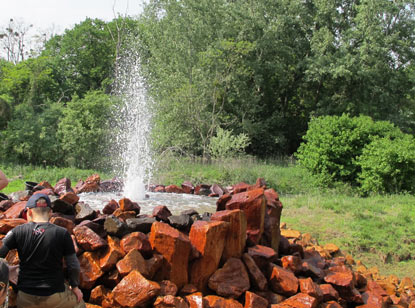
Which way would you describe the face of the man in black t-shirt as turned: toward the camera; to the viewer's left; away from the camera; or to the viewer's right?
away from the camera

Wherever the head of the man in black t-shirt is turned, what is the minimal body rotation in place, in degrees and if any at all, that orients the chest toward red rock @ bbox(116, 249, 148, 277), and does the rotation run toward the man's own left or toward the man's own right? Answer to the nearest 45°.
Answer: approximately 45° to the man's own right

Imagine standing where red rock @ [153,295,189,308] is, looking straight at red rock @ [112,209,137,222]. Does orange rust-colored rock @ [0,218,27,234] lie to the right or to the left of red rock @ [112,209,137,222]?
left

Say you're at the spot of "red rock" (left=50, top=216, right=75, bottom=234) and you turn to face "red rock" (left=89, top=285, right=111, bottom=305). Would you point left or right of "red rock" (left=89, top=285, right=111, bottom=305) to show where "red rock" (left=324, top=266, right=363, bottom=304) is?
left

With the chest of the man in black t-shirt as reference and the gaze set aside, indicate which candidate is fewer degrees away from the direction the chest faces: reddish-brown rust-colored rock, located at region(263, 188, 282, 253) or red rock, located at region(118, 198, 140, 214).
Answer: the red rock

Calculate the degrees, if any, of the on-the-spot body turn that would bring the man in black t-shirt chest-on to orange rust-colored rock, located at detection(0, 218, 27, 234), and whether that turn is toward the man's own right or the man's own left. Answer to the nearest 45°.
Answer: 0° — they already face it

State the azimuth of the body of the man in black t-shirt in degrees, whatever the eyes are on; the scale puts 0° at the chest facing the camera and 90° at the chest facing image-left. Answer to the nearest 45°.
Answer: approximately 180°

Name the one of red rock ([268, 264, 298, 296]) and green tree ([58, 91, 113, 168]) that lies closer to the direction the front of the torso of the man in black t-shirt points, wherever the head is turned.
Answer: the green tree

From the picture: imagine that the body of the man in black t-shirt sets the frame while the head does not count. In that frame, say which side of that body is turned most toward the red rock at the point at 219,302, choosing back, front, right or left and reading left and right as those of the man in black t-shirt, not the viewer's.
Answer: right

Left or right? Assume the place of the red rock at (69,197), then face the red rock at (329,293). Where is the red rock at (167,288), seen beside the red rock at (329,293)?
right

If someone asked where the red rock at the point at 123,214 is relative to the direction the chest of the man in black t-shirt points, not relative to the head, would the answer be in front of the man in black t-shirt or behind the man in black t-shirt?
in front

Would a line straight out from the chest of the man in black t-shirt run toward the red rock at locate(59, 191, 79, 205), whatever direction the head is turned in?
yes

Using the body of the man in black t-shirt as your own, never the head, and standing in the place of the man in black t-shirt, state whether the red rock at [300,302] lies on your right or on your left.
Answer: on your right

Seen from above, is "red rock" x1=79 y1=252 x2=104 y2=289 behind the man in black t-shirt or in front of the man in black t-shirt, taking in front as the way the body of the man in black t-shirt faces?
in front

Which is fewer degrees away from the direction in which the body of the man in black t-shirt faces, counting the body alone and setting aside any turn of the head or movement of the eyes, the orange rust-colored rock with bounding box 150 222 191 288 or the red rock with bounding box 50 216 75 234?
the red rock
